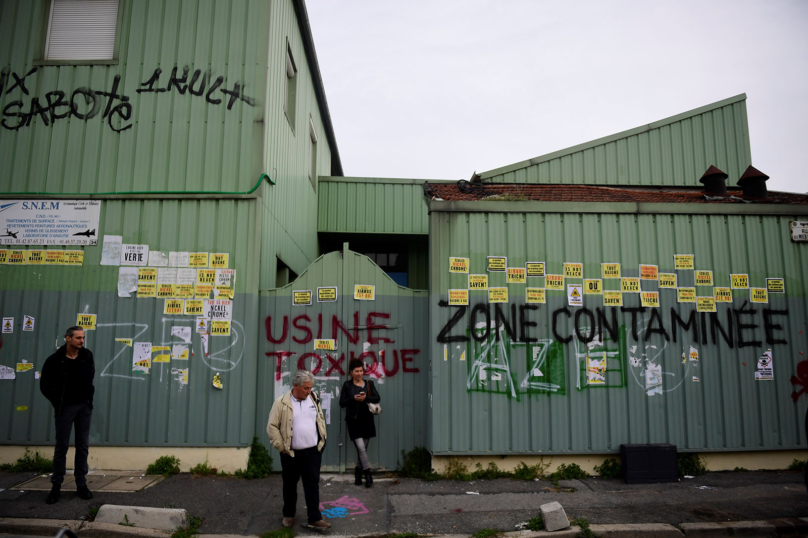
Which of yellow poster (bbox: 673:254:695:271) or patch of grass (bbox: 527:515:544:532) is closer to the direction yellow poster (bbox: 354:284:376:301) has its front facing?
the patch of grass

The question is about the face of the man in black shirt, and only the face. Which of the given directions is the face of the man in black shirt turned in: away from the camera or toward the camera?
toward the camera

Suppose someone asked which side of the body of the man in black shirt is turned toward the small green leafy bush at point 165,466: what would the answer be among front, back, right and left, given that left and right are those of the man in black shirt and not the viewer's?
left

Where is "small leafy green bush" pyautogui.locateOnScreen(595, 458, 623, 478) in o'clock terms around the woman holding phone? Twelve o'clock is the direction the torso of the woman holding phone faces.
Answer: The small leafy green bush is roughly at 9 o'clock from the woman holding phone.

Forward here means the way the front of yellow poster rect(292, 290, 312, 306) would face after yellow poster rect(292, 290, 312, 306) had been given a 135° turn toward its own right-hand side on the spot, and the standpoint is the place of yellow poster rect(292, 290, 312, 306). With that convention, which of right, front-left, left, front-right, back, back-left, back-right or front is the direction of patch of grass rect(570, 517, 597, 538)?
back

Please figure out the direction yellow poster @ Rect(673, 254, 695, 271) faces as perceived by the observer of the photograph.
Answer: facing the viewer

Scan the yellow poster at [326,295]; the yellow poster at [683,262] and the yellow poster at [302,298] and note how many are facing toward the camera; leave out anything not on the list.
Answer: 3

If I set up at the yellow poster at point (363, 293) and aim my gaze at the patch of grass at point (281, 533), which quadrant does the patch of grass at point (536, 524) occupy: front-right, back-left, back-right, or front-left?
front-left

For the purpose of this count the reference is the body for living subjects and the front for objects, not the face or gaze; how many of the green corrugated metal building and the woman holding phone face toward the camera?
2

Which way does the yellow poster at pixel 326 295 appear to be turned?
toward the camera

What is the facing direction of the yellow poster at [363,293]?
toward the camera

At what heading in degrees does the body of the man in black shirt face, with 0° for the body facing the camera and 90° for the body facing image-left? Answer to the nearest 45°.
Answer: approximately 315°

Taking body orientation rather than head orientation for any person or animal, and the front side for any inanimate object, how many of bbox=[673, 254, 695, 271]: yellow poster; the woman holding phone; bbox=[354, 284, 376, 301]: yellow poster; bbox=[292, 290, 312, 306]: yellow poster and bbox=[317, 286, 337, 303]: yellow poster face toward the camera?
5

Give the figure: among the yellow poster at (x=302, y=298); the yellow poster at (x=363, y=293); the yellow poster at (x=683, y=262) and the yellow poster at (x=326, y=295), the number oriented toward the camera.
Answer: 4
